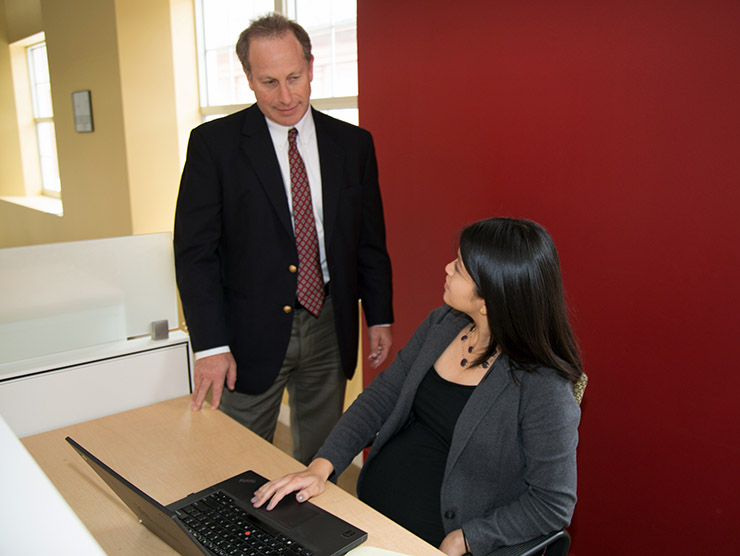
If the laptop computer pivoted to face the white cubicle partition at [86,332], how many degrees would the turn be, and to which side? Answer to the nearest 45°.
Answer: approximately 90° to its left

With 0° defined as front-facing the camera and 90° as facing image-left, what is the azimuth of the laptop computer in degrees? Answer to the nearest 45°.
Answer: approximately 225°

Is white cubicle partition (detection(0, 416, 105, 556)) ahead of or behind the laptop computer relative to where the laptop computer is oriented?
behind

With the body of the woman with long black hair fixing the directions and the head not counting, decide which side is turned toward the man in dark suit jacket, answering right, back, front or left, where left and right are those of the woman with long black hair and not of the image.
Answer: right

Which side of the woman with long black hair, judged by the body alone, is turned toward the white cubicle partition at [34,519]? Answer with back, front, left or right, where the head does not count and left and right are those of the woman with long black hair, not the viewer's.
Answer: front

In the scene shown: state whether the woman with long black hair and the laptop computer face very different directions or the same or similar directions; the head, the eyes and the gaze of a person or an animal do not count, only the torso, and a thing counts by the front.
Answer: very different directions

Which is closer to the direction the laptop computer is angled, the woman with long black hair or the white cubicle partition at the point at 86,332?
the woman with long black hair

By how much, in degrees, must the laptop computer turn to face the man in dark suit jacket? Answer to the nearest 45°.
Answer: approximately 45° to its left

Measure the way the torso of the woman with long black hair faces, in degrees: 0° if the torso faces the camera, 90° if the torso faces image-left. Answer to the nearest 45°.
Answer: approximately 45°

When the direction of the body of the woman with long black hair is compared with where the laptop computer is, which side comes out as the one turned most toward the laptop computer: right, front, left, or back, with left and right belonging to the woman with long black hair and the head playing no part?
front

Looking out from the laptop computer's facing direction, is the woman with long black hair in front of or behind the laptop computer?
in front

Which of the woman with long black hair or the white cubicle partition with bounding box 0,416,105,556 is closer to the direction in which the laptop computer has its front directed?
the woman with long black hair
